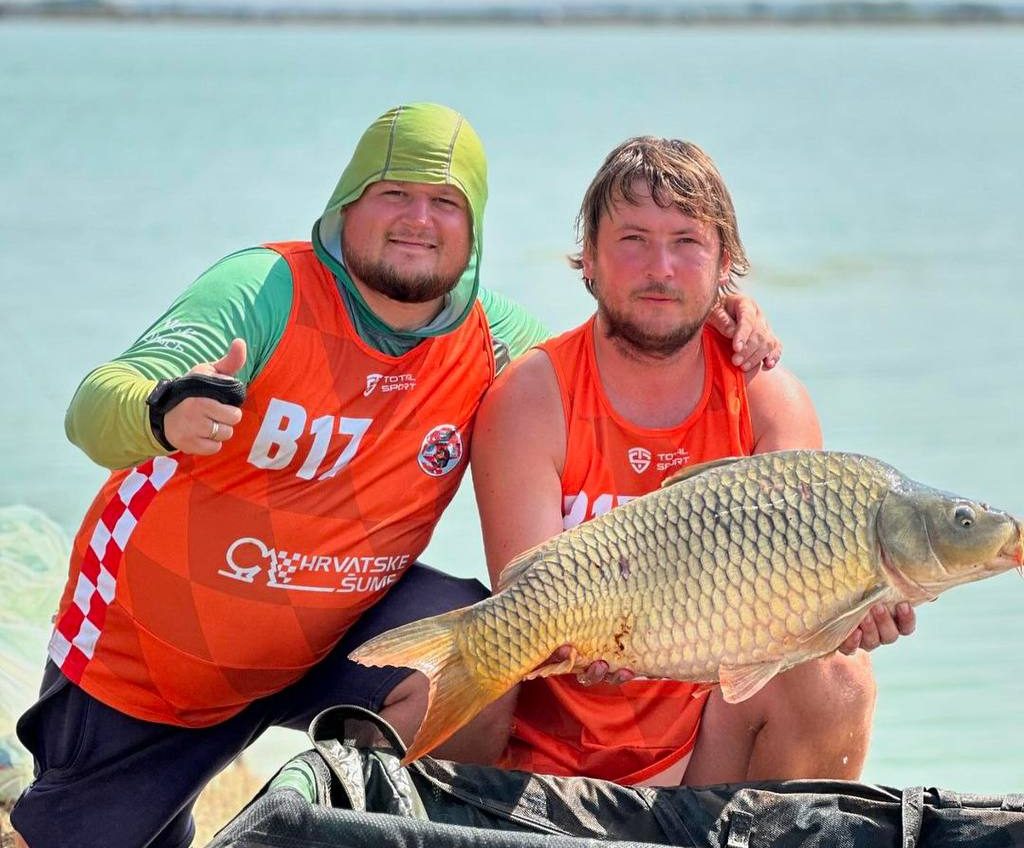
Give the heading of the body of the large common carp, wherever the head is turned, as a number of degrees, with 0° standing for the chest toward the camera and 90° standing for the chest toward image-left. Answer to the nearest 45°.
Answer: approximately 270°

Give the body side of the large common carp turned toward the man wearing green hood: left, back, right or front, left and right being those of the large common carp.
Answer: back

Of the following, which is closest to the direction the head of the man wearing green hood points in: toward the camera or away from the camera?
toward the camera
